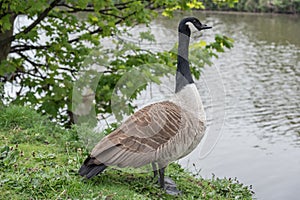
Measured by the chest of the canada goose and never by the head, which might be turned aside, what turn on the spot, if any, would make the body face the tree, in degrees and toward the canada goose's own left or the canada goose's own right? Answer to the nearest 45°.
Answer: approximately 90° to the canada goose's own left

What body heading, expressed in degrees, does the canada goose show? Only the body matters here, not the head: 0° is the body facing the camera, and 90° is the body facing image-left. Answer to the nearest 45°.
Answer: approximately 270°
